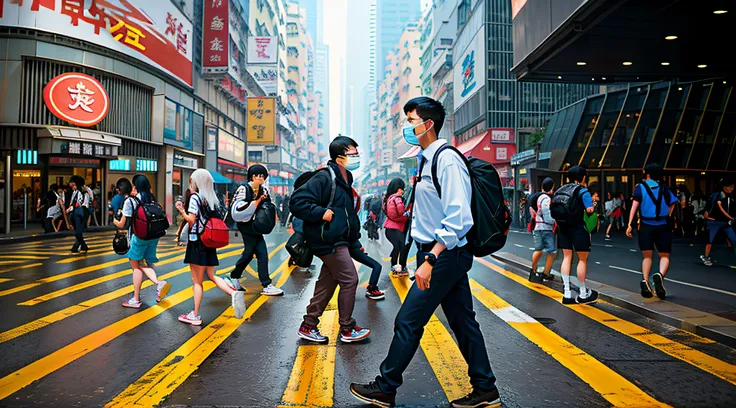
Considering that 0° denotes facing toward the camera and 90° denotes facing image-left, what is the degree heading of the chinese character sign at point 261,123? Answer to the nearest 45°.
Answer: approximately 0°

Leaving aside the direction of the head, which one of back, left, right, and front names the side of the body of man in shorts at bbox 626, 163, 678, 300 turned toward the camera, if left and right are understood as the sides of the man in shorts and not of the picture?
back

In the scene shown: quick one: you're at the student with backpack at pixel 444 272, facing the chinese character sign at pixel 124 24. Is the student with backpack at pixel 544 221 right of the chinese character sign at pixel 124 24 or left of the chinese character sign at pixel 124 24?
right

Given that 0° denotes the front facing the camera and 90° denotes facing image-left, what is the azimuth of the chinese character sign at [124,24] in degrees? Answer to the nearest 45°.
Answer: approximately 315°

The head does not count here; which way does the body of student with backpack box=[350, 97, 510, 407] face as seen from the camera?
to the viewer's left

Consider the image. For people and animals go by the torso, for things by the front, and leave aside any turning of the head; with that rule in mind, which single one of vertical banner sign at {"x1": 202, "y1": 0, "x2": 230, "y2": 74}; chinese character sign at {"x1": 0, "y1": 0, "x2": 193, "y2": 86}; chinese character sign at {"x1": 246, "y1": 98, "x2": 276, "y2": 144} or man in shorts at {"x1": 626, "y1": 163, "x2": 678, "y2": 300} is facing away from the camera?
the man in shorts

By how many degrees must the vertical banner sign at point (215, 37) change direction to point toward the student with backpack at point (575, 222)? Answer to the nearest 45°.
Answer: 0° — it already faces them

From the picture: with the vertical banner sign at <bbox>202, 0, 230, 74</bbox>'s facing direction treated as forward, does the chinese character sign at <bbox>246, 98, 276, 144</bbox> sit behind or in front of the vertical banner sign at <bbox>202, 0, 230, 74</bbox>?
behind
